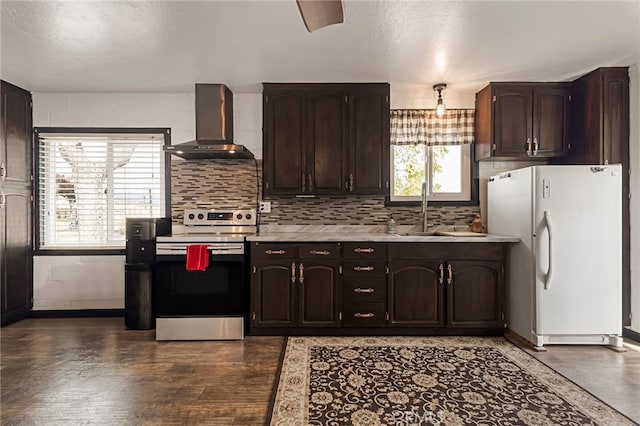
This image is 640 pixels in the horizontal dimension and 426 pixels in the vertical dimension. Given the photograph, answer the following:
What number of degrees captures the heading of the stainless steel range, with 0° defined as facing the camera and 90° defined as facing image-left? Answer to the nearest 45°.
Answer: approximately 0°

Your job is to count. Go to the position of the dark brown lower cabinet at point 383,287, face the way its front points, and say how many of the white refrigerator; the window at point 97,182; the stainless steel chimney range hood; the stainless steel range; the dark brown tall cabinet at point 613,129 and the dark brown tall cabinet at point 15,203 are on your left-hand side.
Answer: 2

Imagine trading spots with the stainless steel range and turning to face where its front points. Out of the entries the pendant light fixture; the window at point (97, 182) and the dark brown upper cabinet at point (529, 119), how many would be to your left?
2

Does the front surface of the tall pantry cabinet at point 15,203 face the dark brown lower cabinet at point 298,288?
yes

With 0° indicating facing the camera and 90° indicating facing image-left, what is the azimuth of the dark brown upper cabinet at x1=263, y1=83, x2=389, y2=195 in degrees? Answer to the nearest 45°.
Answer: approximately 0°

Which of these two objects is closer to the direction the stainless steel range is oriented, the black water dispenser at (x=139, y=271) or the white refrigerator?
the white refrigerator

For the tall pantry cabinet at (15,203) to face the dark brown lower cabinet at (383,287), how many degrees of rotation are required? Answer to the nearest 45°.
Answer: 0° — it already faces it

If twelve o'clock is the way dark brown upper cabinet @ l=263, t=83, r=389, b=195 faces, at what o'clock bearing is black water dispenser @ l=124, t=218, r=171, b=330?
The black water dispenser is roughly at 3 o'clock from the dark brown upper cabinet.

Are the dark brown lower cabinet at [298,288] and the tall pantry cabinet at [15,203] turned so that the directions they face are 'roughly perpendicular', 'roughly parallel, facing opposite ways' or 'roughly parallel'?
roughly perpendicular

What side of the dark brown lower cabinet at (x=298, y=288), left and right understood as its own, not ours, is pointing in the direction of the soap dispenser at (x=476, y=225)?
left

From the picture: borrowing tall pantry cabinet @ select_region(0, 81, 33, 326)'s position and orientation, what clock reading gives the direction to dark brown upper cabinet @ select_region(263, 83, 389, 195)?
dark brown upper cabinet @ select_region(263, 83, 389, 195) is roughly at 12 o'clock from tall pantry cabinet @ select_region(0, 81, 33, 326).

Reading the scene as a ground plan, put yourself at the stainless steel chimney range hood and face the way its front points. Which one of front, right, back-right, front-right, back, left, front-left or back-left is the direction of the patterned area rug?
front-left
